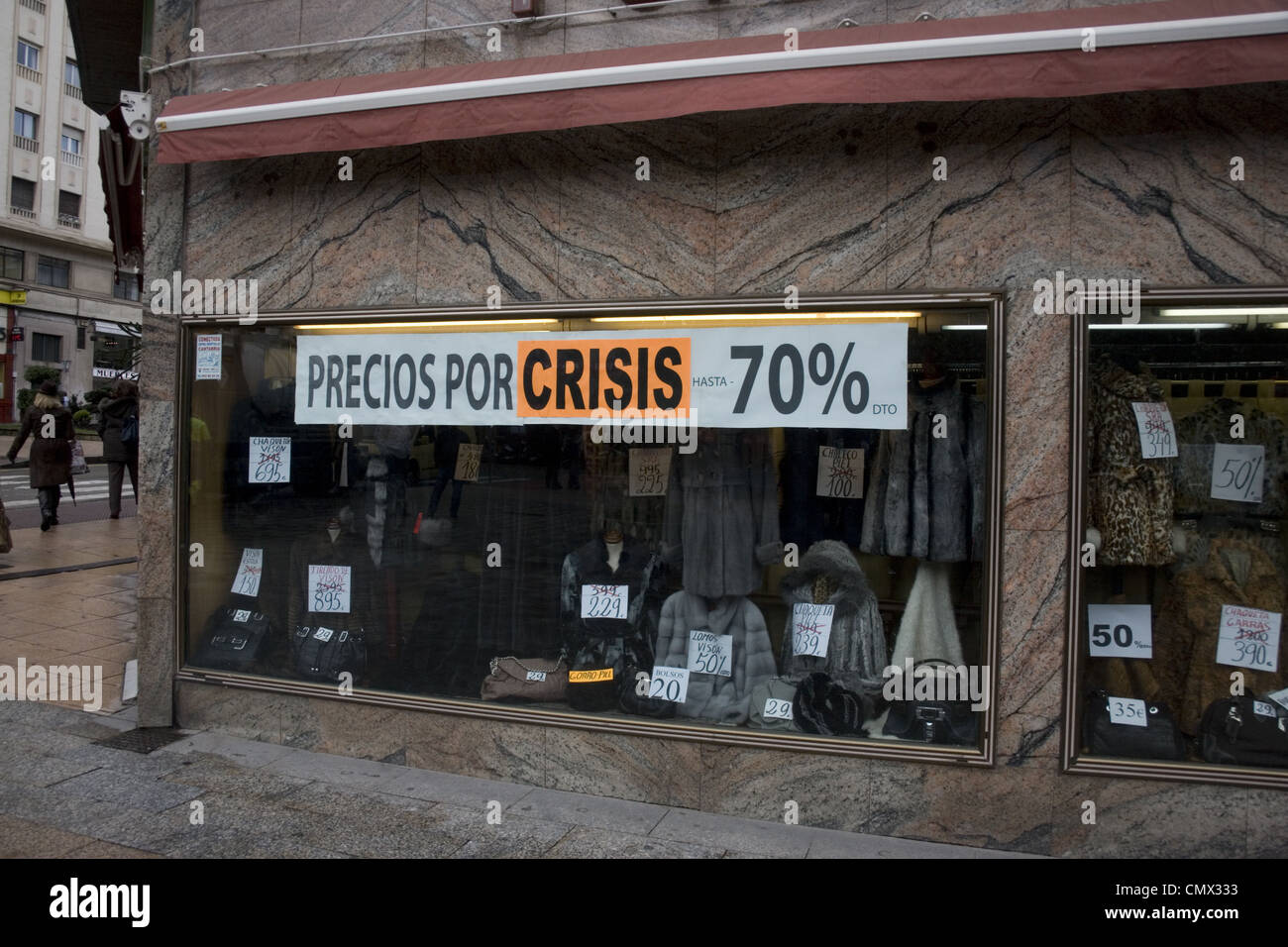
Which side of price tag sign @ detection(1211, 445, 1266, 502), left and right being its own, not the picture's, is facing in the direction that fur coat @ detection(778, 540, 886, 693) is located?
right

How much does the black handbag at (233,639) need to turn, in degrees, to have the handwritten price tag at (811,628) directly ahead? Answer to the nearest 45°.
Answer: approximately 90° to its left

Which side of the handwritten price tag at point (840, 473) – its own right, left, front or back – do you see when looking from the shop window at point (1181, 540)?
left

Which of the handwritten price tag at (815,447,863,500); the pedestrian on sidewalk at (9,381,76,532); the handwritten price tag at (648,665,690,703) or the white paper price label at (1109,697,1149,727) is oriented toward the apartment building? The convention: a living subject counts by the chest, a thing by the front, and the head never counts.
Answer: the pedestrian on sidewalk

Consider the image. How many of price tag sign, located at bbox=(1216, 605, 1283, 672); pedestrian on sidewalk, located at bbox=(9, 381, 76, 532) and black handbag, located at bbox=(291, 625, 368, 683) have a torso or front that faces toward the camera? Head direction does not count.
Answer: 2

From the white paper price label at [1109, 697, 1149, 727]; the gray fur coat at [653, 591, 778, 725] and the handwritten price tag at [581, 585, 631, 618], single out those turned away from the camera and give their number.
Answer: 0

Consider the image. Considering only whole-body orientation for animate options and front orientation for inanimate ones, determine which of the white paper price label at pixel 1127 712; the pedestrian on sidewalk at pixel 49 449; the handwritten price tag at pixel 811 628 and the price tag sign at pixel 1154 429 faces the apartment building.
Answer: the pedestrian on sidewalk

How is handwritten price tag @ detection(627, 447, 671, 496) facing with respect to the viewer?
toward the camera

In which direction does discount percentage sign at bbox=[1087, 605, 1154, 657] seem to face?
toward the camera

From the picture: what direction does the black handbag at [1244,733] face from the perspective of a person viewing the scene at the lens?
facing the viewer

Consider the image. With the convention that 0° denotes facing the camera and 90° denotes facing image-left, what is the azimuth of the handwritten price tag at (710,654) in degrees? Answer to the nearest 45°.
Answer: approximately 0°

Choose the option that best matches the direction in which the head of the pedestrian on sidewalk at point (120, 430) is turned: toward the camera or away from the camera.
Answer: away from the camera
